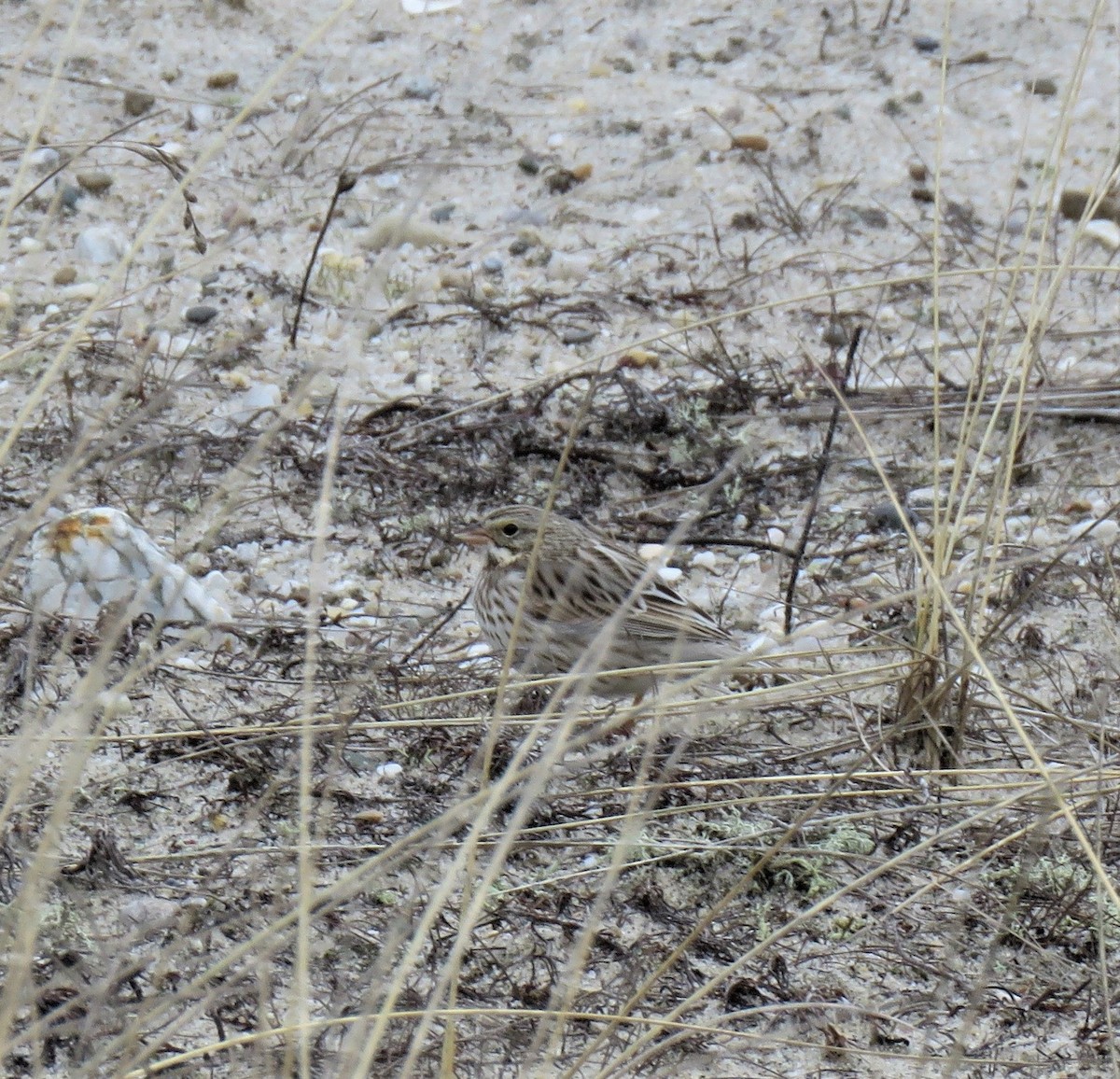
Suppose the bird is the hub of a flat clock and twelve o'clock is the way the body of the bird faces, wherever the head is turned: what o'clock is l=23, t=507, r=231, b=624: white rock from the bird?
The white rock is roughly at 12 o'clock from the bird.

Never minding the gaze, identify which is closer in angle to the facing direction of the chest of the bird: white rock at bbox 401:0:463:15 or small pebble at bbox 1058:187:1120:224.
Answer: the white rock

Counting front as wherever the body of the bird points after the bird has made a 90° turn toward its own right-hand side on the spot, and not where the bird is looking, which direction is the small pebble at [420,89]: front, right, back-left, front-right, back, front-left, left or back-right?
front

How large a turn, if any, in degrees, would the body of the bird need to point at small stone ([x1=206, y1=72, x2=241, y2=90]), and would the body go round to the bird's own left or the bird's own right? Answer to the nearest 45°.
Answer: approximately 90° to the bird's own right

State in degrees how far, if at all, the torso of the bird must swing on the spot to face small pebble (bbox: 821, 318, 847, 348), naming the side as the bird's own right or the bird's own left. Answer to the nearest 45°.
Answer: approximately 135° to the bird's own right

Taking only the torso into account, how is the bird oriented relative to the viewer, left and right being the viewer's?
facing to the left of the viewer

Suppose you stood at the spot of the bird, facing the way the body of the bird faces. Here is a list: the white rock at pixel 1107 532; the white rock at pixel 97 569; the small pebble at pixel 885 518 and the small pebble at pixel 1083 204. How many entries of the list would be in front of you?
1

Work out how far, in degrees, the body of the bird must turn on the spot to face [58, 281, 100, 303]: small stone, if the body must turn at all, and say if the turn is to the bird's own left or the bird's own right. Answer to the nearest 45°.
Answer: approximately 45° to the bird's own right
